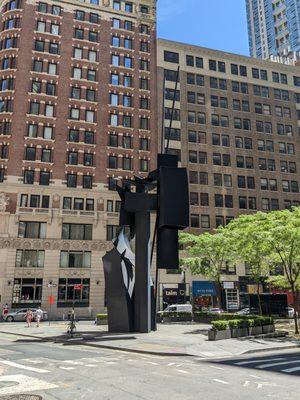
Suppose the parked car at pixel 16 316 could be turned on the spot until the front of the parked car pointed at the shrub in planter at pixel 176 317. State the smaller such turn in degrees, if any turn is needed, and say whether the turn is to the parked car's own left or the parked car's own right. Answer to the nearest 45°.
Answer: approximately 135° to the parked car's own left

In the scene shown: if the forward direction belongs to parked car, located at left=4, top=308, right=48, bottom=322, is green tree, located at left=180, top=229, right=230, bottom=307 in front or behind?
behind

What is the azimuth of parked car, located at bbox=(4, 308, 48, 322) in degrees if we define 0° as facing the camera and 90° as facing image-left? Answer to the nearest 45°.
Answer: approximately 90°

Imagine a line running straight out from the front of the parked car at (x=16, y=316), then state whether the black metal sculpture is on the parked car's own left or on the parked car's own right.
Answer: on the parked car's own left

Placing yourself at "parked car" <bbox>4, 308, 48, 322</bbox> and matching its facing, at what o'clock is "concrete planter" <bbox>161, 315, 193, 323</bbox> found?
The concrete planter is roughly at 7 o'clock from the parked car.

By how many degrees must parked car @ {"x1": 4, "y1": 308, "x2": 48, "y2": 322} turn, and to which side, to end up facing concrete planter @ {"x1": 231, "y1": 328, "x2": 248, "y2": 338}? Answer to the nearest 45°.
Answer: approximately 135° to its left

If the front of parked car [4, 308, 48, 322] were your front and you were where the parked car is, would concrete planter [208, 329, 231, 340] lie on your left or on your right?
on your left

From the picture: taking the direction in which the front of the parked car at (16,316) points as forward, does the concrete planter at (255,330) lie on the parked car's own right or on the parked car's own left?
on the parked car's own left

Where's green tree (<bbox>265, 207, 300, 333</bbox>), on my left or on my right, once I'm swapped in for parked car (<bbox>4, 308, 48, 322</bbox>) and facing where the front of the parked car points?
on my left
